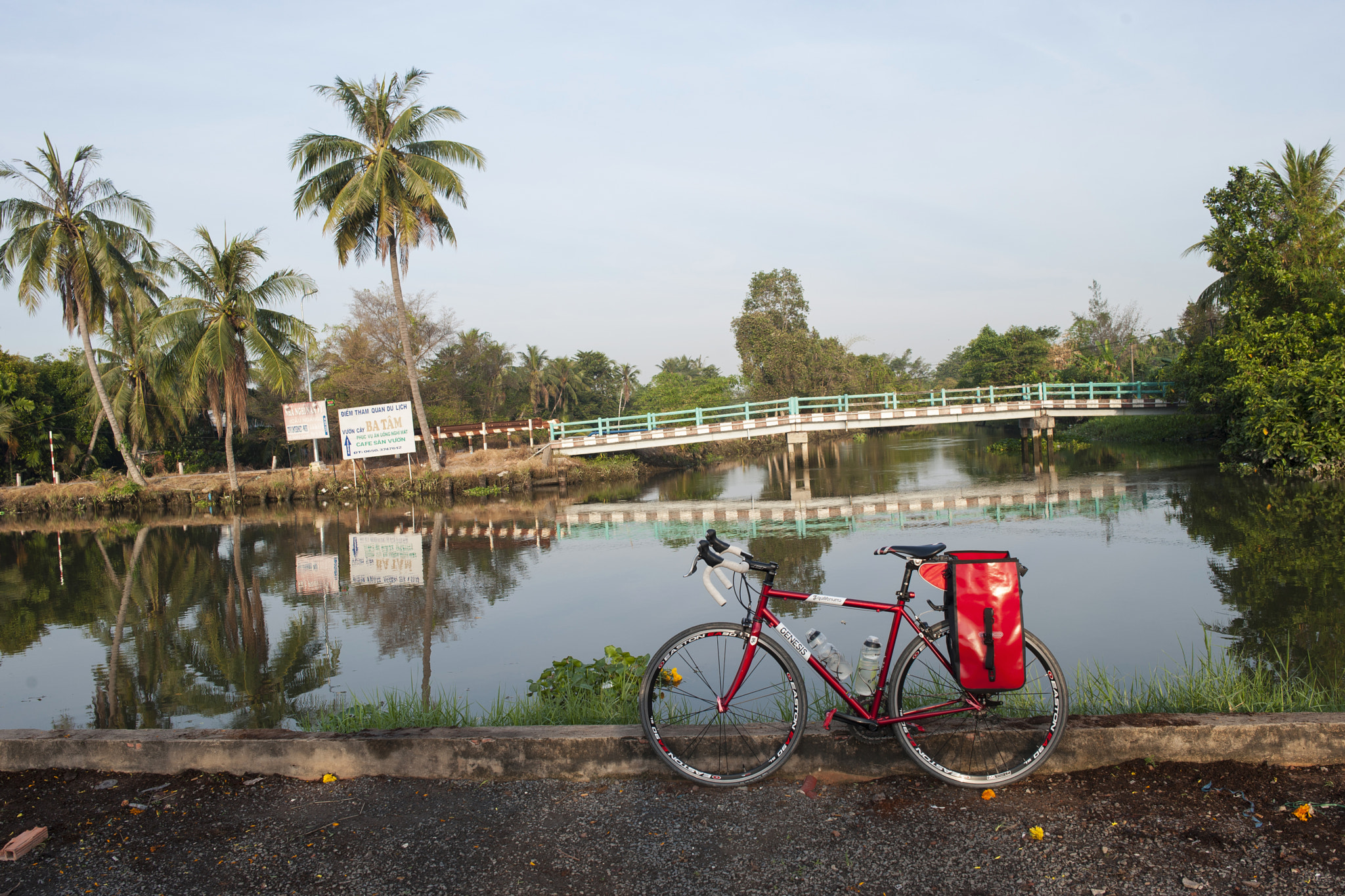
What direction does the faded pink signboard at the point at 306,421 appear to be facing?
toward the camera

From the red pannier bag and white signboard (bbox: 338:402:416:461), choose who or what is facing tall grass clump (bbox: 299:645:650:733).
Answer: the white signboard

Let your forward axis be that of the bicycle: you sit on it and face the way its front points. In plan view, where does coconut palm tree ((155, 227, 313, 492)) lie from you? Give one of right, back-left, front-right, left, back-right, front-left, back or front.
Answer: front-right

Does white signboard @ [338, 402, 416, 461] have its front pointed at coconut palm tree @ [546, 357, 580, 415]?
no

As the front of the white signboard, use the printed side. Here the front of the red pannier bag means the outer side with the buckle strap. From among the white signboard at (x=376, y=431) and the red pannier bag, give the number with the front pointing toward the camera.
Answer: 2

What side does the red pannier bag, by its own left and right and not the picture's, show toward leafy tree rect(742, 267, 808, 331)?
back

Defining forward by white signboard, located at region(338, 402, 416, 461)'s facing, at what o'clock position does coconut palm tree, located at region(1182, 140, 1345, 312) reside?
The coconut palm tree is roughly at 10 o'clock from the white signboard.

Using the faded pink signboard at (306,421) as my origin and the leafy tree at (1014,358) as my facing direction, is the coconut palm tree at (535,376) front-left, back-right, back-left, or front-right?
front-left

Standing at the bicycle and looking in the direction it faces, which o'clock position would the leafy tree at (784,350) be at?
The leafy tree is roughly at 3 o'clock from the bicycle.

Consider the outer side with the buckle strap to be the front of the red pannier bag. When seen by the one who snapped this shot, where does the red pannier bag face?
facing the viewer

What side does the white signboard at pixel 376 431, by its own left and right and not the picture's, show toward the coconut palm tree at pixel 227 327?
right

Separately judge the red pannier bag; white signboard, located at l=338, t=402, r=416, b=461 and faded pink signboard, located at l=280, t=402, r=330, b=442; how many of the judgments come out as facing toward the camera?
3

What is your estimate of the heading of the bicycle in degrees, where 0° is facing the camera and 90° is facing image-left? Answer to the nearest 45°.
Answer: approximately 90°

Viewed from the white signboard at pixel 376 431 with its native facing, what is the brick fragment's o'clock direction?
The brick fragment is roughly at 12 o'clock from the white signboard.

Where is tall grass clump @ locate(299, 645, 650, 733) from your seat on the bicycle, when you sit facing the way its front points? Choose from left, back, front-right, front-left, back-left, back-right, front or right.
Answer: front-right
